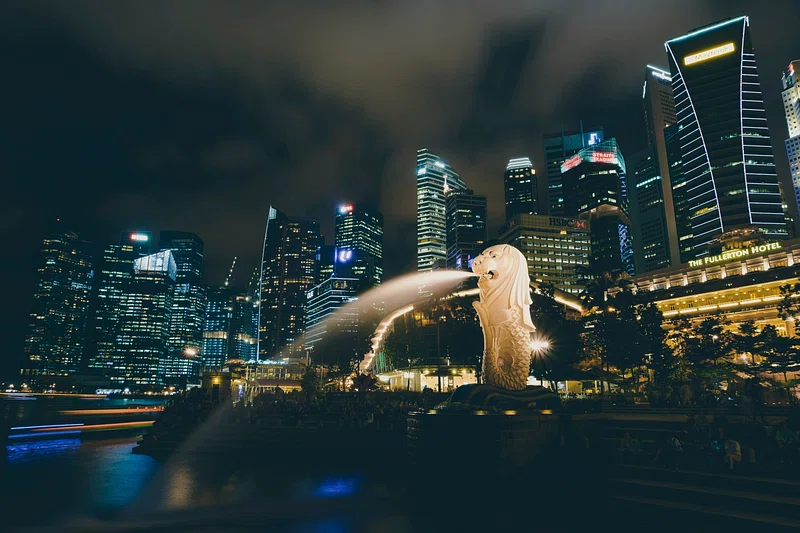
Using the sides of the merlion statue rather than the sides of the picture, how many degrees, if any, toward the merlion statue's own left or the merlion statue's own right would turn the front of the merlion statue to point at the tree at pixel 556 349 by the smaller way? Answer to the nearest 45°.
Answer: approximately 135° to the merlion statue's own right
